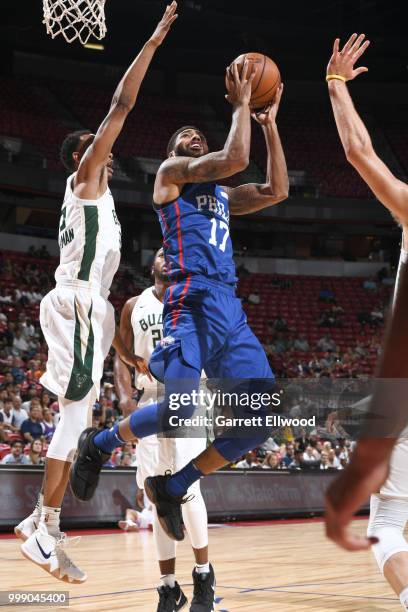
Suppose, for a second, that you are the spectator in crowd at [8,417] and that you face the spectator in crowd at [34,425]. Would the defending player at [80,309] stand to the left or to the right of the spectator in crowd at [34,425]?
right

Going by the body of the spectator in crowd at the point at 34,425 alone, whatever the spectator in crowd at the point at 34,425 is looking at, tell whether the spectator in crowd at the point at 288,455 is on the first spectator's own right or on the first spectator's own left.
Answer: on the first spectator's own left

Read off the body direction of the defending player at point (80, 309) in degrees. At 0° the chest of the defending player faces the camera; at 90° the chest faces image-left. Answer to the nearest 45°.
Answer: approximately 270°

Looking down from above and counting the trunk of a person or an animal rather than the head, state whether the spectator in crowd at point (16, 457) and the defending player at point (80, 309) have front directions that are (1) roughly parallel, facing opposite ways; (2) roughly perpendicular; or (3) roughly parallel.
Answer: roughly perpendicular

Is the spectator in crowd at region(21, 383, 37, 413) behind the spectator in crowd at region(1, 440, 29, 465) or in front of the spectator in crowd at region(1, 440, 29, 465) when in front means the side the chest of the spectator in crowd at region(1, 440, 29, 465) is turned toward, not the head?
behind

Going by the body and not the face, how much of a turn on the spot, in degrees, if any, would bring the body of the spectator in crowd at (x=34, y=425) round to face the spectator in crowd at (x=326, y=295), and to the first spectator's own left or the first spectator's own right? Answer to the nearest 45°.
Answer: approximately 135° to the first spectator's own left

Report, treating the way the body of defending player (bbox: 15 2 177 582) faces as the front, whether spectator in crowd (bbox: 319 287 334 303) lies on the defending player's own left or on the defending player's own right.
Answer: on the defending player's own left
